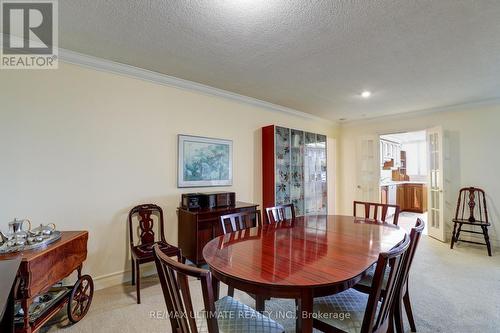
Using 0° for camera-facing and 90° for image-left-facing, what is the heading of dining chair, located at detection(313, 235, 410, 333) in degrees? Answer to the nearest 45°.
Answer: approximately 135°

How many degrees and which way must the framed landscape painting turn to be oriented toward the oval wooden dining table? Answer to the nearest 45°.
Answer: approximately 45° to its right

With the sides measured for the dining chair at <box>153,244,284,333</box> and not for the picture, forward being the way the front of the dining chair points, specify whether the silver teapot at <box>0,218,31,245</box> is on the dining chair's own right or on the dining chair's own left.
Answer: on the dining chair's own left

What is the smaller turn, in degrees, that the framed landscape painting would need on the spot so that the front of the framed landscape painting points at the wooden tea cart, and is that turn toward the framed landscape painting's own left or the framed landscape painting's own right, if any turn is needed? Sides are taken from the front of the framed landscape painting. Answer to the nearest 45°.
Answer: approximately 90° to the framed landscape painting's own right

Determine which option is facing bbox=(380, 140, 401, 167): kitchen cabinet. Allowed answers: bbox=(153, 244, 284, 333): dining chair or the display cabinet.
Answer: the dining chair

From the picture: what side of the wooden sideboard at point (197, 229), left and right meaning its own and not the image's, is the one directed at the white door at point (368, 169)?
left

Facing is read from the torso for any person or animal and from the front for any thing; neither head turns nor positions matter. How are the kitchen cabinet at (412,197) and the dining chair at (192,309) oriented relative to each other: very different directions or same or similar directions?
very different directions

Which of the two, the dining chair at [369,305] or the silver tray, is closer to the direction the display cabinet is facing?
the dining chair

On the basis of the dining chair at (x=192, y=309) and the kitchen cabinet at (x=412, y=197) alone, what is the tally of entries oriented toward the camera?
1

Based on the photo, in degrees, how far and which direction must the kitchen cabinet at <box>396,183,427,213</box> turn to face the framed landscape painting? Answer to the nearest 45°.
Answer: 0° — it already faces it

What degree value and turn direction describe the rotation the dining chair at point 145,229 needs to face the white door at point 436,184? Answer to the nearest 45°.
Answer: approximately 45° to its left

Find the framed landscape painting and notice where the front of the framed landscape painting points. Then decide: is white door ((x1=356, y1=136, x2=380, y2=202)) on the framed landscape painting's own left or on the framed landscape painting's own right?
on the framed landscape painting's own left

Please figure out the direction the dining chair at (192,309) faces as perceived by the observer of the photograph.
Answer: facing away from the viewer and to the right of the viewer

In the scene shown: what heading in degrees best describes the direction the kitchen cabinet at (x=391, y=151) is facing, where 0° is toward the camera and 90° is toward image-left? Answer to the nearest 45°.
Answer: approximately 315°
